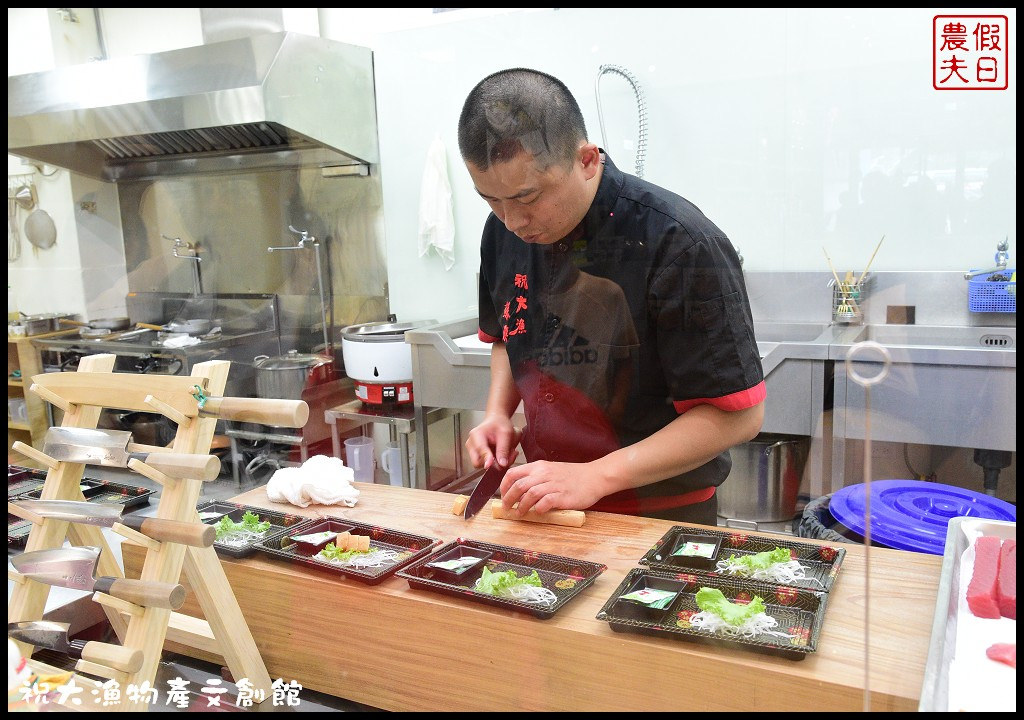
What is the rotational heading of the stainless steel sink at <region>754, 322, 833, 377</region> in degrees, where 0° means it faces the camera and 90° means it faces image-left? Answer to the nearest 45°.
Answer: approximately 0°

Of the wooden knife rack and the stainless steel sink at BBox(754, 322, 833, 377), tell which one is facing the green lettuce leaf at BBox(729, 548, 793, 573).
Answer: the stainless steel sink

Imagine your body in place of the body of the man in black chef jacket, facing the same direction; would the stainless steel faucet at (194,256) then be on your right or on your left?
on your right

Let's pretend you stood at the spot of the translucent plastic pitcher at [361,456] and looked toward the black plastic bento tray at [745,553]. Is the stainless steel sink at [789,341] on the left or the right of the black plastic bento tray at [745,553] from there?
left

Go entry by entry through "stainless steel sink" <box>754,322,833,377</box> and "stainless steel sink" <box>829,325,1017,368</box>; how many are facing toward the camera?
2

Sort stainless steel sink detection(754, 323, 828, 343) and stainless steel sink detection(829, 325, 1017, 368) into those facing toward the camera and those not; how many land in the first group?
2

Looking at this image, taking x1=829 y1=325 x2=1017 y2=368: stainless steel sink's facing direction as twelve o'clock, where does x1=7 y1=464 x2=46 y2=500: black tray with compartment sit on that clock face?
The black tray with compartment is roughly at 2 o'clock from the stainless steel sink.

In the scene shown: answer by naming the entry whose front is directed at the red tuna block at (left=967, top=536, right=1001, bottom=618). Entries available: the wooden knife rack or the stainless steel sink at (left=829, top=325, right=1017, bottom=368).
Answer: the stainless steel sink
